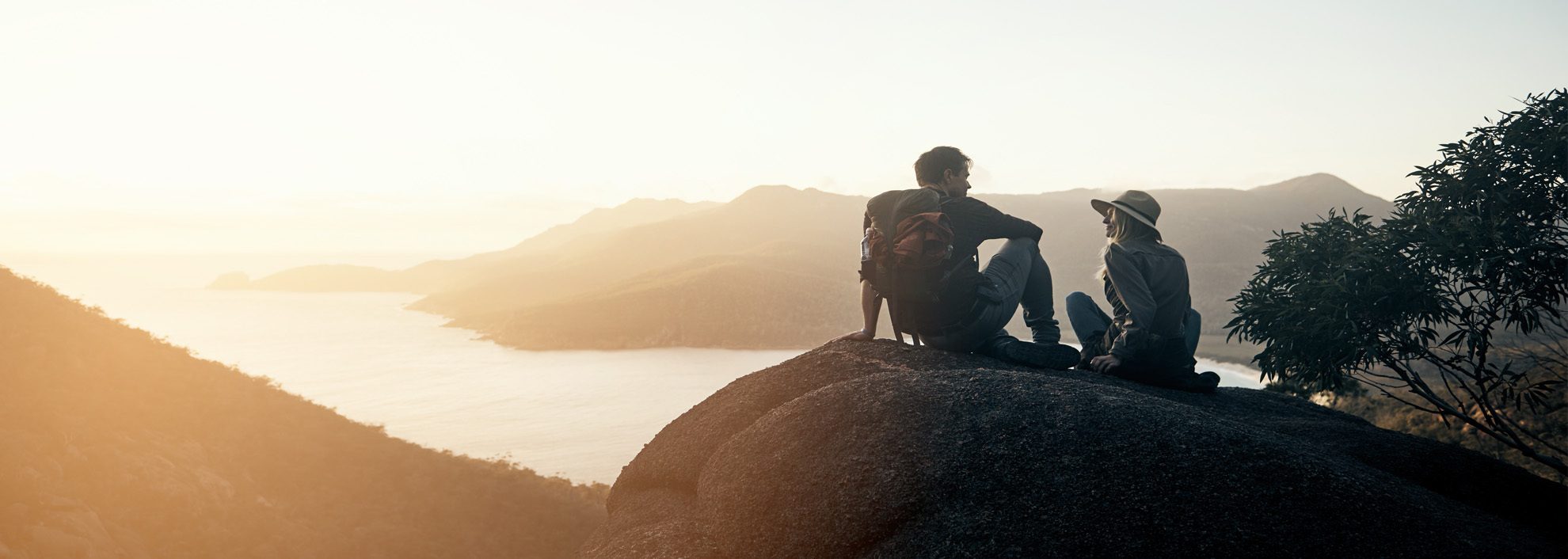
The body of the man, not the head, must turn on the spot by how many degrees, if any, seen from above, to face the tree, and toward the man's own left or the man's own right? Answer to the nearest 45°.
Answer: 0° — they already face it

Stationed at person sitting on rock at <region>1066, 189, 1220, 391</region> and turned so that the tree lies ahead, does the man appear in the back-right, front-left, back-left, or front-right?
back-left

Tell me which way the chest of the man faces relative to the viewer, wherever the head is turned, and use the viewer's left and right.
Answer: facing away from the viewer and to the right of the viewer

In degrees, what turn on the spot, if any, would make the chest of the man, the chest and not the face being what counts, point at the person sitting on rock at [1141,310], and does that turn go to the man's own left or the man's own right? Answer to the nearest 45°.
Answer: approximately 45° to the man's own right

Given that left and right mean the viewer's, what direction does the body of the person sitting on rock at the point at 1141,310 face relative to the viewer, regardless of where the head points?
facing away from the viewer and to the left of the viewer
